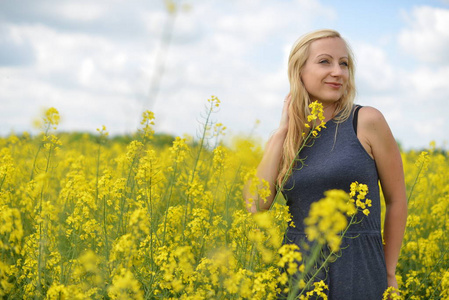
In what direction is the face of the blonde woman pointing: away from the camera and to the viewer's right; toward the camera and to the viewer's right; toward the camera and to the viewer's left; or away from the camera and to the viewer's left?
toward the camera and to the viewer's right
